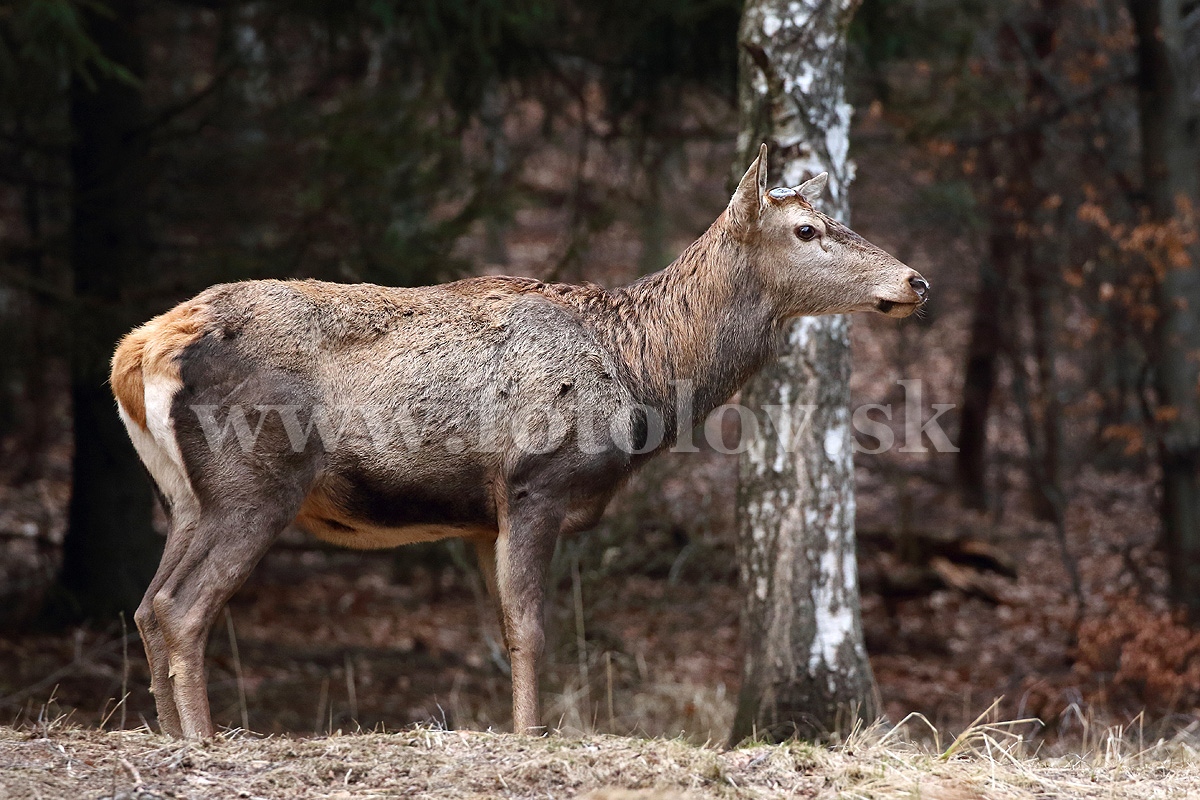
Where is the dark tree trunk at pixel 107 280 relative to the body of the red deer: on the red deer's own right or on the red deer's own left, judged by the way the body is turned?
on the red deer's own left

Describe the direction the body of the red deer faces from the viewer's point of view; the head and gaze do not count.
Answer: to the viewer's right

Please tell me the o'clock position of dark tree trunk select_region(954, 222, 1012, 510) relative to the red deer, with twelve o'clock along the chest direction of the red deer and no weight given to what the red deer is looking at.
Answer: The dark tree trunk is roughly at 10 o'clock from the red deer.
